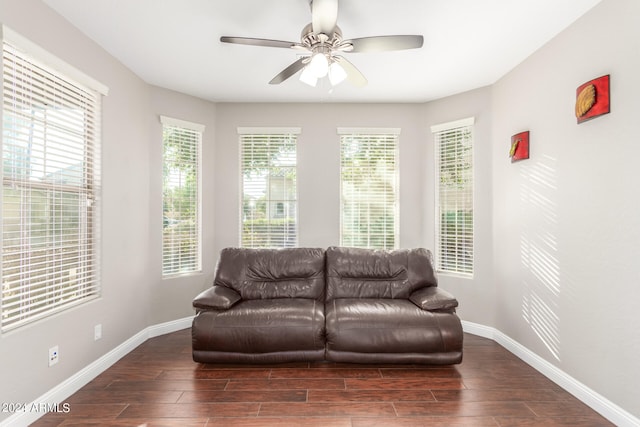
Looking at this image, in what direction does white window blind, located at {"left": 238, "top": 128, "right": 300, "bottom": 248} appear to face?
toward the camera

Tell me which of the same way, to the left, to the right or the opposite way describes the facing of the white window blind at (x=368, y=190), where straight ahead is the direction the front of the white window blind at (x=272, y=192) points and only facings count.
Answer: the same way

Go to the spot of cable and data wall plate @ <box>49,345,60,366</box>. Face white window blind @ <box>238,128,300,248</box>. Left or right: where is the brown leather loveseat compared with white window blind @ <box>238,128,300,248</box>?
right

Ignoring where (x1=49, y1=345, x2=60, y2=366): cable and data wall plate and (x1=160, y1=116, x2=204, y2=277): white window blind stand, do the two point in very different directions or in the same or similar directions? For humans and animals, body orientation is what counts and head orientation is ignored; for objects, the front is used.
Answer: same or similar directions

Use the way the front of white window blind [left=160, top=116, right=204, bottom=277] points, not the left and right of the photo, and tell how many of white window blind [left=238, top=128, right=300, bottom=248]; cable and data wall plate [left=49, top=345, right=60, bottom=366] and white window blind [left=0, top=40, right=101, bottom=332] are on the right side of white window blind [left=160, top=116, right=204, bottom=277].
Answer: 2

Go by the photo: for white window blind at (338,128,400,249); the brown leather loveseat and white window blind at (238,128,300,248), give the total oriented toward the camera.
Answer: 3

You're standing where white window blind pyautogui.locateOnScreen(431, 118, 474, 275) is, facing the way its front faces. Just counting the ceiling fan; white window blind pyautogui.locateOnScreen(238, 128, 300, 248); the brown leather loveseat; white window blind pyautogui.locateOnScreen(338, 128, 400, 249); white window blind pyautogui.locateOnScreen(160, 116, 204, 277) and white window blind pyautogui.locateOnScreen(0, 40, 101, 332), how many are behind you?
0

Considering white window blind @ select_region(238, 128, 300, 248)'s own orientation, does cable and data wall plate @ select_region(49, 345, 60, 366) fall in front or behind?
in front

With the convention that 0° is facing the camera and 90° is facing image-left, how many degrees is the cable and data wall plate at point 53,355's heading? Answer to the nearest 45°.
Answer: approximately 315°

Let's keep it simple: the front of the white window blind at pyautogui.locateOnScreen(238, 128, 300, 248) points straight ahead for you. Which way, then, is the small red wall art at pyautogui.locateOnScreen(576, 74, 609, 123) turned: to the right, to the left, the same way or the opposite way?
to the right

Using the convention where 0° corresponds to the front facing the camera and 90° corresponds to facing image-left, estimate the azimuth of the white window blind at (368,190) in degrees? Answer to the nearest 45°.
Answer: approximately 0°

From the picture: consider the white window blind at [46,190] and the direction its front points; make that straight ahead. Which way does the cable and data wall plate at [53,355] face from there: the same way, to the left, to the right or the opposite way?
the same way

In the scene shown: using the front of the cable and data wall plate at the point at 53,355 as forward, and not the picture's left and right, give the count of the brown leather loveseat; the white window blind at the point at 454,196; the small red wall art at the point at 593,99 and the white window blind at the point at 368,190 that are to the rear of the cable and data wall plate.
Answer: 0

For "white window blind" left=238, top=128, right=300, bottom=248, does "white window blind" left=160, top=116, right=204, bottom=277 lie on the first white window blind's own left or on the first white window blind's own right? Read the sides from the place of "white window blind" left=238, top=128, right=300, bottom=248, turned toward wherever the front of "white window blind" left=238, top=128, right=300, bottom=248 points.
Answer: on the first white window blind's own right

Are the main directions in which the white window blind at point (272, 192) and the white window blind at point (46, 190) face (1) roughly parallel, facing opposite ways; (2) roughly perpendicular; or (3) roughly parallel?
roughly perpendicular

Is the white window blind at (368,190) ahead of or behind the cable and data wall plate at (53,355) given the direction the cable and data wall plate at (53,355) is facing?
ahead

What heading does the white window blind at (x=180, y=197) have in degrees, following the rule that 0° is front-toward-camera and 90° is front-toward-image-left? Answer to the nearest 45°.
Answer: approximately 315°

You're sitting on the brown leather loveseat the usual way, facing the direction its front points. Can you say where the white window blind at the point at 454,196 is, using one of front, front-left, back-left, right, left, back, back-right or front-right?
back-left

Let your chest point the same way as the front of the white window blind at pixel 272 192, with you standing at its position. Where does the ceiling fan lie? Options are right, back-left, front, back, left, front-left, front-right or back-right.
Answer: front

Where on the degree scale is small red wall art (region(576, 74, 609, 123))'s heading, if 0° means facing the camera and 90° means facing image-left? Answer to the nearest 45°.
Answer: approximately 45°

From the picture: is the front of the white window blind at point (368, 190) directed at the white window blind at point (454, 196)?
no

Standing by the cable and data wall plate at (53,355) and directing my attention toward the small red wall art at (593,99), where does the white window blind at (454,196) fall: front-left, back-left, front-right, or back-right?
front-left

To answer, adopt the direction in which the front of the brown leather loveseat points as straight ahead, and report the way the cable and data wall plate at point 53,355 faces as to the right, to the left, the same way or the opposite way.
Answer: to the left
